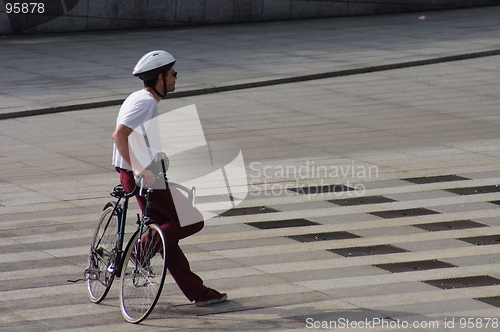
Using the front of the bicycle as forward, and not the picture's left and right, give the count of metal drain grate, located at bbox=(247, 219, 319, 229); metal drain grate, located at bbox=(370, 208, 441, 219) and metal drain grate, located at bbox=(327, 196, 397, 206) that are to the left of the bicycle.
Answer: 3

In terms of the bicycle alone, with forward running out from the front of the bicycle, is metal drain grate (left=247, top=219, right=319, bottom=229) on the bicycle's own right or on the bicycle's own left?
on the bicycle's own left

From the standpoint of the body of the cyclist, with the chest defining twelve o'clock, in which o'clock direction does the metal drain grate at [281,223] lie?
The metal drain grate is roughly at 10 o'clock from the cyclist.

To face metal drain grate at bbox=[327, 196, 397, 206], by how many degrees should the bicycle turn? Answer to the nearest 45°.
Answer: approximately 90° to its left

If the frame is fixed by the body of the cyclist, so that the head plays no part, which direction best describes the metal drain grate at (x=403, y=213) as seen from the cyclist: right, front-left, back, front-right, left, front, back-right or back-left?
front-left

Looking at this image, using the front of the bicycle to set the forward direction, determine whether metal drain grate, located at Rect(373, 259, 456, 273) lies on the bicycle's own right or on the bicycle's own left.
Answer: on the bicycle's own left

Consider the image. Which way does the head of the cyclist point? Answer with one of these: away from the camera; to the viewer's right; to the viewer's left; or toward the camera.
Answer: to the viewer's right

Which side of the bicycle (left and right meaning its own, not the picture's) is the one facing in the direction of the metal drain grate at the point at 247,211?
left

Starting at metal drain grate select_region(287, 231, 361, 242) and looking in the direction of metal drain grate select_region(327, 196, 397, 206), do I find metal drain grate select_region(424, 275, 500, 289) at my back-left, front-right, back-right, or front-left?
back-right

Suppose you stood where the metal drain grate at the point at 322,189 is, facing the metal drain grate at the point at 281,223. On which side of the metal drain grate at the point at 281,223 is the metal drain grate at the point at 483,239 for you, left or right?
left

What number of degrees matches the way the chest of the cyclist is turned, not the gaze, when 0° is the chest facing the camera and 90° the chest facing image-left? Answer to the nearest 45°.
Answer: approximately 270°
